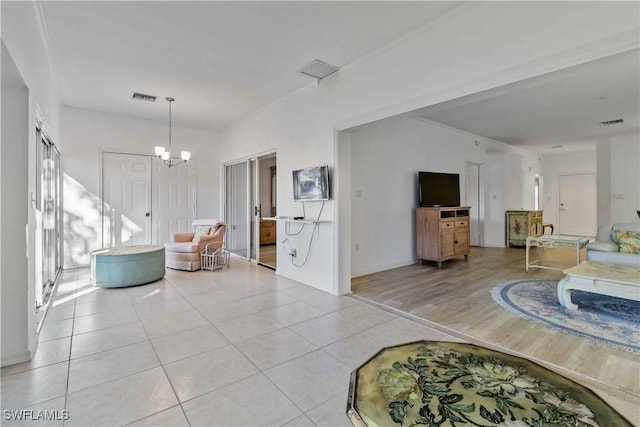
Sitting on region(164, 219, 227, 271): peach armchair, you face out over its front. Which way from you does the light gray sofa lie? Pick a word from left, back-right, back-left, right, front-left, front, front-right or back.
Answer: left

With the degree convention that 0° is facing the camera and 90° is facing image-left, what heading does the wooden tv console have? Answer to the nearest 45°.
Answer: approximately 315°

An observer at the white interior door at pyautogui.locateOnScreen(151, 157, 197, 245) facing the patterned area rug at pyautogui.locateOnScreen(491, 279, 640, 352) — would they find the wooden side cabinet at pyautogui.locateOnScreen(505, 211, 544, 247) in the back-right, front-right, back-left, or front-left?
front-left

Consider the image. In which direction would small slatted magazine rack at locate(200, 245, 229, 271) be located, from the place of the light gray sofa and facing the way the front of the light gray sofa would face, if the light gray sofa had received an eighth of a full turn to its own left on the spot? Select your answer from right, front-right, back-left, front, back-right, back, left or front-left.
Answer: right

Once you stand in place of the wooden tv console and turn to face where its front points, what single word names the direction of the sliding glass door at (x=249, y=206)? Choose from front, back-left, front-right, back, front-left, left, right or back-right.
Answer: back-right

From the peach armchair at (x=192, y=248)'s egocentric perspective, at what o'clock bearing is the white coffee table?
The white coffee table is roughly at 9 o'clock from the peach armchair.

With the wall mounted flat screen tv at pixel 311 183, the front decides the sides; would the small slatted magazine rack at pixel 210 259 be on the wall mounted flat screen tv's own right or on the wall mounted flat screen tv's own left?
on the wall mounted flat screen tv's own right

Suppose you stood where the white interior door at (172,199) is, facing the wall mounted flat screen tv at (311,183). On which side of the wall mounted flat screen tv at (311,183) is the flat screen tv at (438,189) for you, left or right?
left

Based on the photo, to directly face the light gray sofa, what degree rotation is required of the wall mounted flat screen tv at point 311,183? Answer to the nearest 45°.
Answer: approximately 135° to its left

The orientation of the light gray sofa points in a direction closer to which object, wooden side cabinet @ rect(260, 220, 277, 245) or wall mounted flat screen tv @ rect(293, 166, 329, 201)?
the wall mounted flat screen tv

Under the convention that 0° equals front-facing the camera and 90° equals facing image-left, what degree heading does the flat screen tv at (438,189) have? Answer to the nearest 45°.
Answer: approximately 315°

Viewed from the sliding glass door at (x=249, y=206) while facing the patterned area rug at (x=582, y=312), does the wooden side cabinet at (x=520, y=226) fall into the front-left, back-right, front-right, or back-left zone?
front-left

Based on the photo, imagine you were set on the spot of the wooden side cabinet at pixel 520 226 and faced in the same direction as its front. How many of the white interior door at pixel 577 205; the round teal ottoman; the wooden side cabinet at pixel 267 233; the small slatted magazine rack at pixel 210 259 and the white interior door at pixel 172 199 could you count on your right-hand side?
4

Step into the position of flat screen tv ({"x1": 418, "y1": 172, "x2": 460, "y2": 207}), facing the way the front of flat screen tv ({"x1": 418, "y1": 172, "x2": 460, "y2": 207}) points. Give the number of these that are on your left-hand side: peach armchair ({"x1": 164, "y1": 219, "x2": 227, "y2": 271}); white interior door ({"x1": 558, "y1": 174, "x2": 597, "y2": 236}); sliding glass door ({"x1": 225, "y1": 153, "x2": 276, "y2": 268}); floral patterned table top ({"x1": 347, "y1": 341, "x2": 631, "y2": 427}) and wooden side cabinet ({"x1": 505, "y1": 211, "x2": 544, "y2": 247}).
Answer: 2

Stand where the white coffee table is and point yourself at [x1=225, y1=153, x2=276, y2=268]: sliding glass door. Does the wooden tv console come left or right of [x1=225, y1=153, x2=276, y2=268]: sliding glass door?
right

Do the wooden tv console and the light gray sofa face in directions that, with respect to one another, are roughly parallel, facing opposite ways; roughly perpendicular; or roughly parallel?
roughly perpendicular

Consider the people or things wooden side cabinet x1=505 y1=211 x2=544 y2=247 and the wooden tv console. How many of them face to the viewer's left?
0

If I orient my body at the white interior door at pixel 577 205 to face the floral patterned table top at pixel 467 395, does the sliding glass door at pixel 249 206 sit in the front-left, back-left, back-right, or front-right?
front-right
